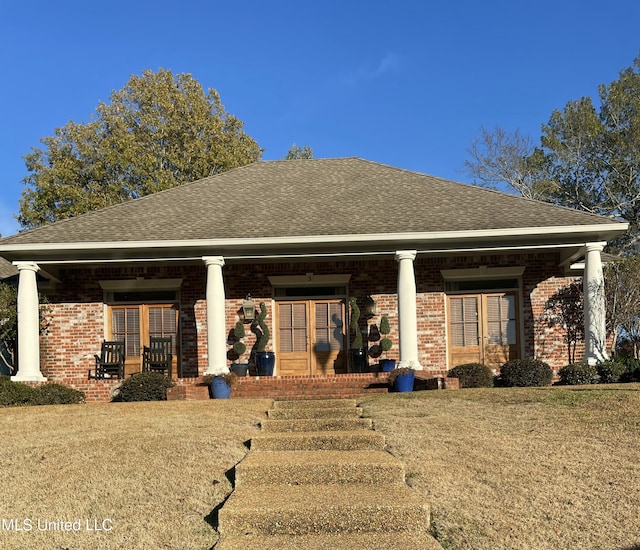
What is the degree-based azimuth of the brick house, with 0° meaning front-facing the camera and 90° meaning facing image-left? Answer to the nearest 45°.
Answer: approximately 0°

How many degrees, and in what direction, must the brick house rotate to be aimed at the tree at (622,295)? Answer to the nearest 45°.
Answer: approximately 90° to its left

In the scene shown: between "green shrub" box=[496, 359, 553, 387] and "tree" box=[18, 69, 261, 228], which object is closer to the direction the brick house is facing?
the green shrub

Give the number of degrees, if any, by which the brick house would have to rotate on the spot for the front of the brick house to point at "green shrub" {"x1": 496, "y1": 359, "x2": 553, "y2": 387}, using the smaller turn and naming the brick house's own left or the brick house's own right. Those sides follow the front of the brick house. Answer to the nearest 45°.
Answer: approximately 45° to the brick house's own left

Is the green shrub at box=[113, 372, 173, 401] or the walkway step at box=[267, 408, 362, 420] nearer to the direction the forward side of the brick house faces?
the walkway step

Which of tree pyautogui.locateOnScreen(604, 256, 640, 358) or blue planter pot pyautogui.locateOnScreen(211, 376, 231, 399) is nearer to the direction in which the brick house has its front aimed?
the blue planter pot

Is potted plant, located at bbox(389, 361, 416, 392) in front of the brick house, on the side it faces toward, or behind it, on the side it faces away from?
in front
